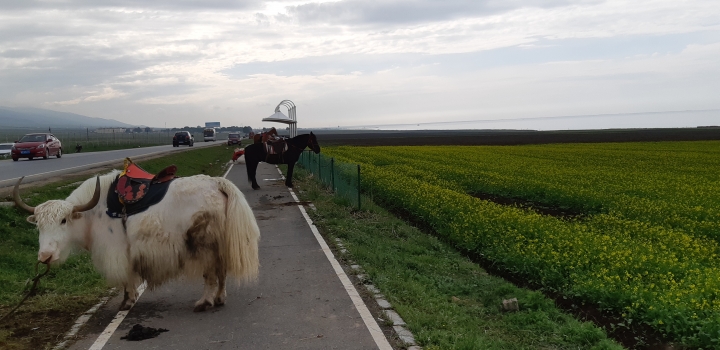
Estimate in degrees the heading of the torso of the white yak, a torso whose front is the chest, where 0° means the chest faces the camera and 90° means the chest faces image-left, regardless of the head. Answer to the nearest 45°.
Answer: approximately 90°

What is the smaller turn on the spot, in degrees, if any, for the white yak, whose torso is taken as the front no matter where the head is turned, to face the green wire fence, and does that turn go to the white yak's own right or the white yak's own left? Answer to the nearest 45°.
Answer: approximately 135° to the white yak's own right

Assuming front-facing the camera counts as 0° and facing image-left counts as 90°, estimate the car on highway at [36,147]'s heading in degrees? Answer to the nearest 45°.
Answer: approximately 45°

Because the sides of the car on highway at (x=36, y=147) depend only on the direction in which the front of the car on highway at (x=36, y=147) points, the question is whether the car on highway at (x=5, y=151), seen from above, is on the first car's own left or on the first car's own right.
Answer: on the first car's own right

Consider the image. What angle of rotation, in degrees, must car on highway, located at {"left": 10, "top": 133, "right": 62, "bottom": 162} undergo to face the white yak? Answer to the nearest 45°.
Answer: approximately 45° to its left

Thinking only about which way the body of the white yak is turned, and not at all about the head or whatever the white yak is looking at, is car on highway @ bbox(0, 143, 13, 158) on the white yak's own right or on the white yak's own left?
on the white yak's own right

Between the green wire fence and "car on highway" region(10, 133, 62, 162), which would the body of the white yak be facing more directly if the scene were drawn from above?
the car on highway
